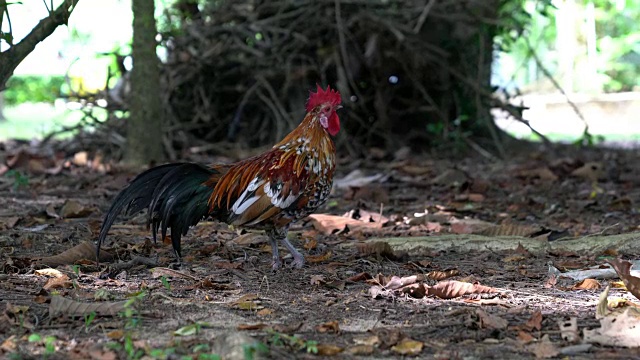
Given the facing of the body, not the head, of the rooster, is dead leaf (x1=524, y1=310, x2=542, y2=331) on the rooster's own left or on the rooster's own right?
on the rooster's own right

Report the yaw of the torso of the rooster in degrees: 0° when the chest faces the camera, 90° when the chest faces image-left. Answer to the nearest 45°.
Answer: approximately 270°

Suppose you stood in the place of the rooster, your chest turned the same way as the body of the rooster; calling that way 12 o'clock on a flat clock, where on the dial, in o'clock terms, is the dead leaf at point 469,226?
The dead leaf is roughly at 11 o'clock from the rooster.

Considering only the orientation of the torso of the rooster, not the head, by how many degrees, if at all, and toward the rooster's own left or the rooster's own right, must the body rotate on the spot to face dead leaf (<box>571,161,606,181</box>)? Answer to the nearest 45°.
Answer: approximately 45° to the rooster's own left

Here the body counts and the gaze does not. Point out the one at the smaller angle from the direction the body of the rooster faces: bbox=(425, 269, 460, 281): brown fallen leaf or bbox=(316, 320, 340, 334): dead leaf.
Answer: the brown fallen leaf

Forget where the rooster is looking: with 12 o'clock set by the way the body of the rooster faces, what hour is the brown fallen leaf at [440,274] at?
The brown fallen leaf is roughly at 1 o'clock from the rooster.

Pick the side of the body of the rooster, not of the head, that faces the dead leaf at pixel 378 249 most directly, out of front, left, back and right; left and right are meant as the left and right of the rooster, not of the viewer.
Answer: front

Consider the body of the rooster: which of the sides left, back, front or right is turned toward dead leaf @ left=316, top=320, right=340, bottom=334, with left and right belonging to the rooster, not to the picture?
right

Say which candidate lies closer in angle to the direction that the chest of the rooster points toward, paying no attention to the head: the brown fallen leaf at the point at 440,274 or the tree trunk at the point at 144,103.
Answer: the brown fallen leaf

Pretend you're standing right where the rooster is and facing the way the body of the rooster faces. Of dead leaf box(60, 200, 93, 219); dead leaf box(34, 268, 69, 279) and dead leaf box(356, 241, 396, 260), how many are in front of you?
1

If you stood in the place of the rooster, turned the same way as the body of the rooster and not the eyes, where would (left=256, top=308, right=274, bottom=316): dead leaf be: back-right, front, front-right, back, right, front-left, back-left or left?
right

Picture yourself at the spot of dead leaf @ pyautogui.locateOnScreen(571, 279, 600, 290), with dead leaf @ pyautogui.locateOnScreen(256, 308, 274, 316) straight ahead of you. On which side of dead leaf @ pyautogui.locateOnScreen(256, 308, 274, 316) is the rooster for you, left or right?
right
